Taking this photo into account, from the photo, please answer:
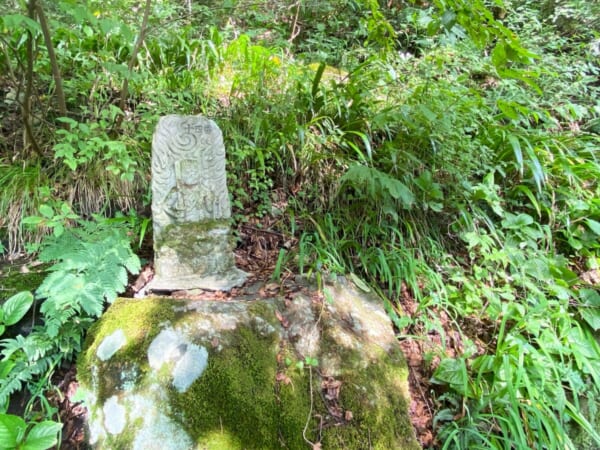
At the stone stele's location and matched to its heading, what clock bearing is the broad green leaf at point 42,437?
The broad green leaf is roughly at 1 o'clock from the stone stele.

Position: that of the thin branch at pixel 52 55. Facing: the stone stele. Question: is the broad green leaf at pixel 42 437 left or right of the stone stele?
right

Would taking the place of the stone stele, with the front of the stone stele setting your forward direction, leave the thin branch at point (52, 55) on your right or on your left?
on your right

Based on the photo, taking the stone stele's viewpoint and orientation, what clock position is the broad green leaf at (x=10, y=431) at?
The broad green leaf is roughly at 1 o'clock from the stone stele.
